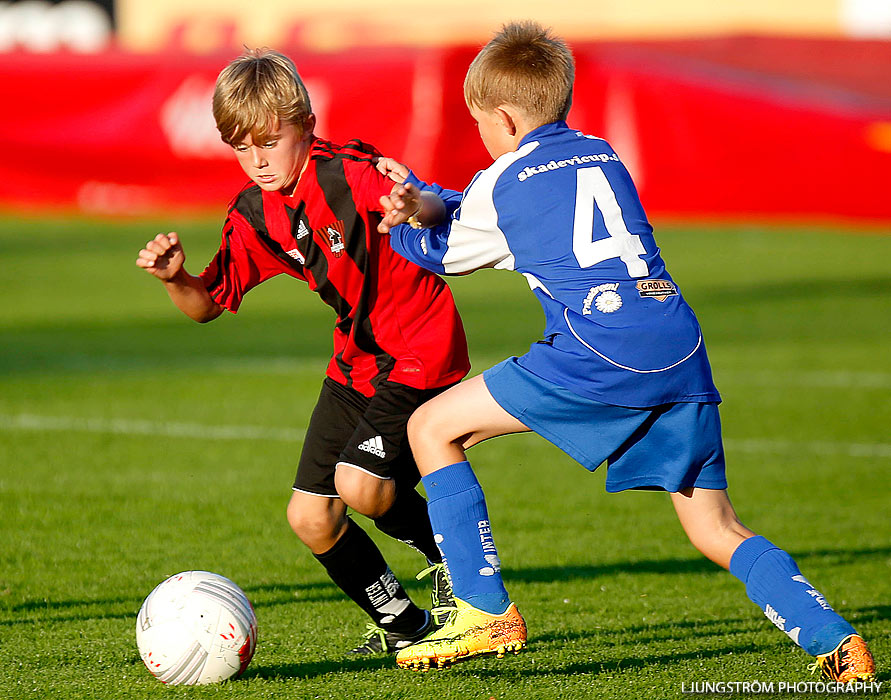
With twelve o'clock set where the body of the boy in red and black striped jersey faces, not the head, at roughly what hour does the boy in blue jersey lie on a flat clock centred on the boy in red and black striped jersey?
The boy in blue jersey is roughly at 9 o'clock from the boy in red and black striped jersey.

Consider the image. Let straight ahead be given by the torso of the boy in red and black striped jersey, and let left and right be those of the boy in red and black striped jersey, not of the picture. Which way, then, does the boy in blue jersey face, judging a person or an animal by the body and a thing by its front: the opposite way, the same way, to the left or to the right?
to the right

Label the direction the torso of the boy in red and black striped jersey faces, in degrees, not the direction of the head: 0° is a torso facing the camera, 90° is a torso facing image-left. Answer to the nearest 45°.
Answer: approximately 45°

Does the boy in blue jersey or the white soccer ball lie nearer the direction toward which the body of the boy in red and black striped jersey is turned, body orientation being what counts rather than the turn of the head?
the white soccer ball

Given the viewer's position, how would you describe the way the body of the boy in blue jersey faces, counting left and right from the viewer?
facing away from the viewer and to the left of the viewer

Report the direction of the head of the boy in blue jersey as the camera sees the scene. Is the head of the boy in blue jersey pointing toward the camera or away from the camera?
away from the camera

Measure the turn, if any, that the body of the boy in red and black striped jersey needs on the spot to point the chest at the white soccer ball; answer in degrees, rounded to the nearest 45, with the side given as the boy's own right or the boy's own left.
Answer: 0° — they already face it

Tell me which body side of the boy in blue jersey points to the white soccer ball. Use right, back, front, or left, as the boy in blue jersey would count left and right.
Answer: left
